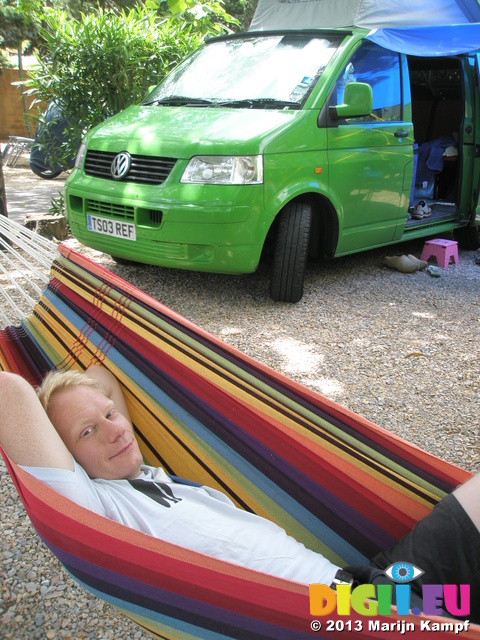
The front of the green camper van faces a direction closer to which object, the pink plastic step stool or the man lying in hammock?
the man lying in hammock

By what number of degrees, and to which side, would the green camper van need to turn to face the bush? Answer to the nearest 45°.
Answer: approximately 90° to its right

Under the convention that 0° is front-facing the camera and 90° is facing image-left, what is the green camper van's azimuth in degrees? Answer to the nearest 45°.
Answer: approximately 45°

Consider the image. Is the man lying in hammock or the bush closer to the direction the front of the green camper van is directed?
the man lying in hammock

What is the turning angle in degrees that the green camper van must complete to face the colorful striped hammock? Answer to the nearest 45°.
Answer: approximately 45° to its left
